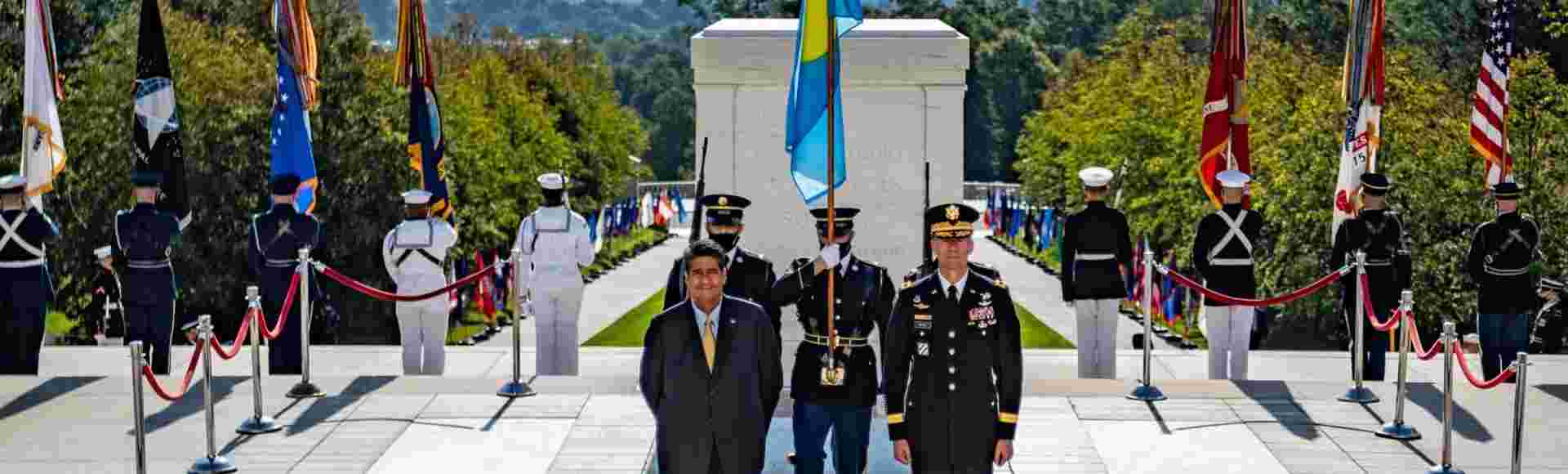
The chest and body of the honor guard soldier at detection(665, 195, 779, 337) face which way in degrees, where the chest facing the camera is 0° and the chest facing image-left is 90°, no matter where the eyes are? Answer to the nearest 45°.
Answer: approximately 0°

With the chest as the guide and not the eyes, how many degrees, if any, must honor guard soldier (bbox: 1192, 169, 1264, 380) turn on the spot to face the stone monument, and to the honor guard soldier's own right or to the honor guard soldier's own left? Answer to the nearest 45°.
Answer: approximately 135° to the honor guard soldier's own left

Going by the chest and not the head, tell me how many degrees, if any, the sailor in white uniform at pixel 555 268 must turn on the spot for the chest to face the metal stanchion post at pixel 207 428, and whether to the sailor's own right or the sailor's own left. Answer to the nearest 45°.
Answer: approximately 135° to the sailor's own left

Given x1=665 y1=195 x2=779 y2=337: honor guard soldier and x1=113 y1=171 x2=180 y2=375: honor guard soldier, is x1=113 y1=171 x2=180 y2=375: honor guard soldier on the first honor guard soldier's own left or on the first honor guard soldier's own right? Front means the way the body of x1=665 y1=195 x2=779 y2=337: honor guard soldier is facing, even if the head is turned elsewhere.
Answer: on the first honor guard soldier's own right

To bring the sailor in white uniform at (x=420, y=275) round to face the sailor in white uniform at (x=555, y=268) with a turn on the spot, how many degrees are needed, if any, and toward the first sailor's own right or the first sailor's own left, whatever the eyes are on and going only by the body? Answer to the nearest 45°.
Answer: approximately 90° to the first sailor's own right

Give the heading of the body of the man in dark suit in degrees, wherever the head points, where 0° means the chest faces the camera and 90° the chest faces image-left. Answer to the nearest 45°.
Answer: approximately 0°
